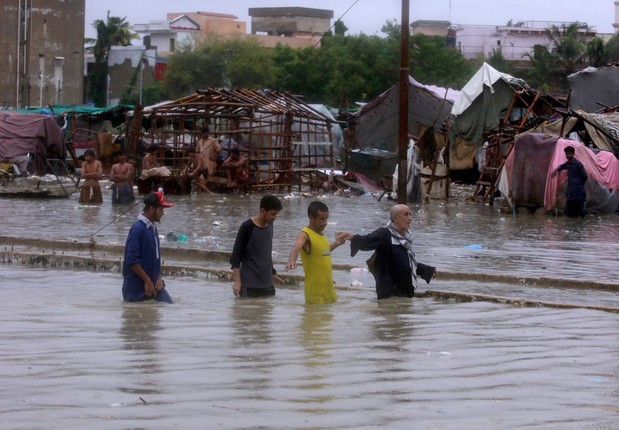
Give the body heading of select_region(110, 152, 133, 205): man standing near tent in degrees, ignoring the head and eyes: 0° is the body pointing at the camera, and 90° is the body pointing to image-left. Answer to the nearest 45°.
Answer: approximately 0°

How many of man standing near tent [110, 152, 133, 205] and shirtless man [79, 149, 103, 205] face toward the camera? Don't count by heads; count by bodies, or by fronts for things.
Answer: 2

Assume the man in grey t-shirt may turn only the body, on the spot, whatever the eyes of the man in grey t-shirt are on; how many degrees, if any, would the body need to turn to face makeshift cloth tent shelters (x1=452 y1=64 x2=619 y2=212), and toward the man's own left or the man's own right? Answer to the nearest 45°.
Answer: approximately 135° to the man's own left

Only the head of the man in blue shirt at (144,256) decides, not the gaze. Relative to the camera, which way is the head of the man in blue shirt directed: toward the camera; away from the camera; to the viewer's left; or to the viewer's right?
to the viewer's right

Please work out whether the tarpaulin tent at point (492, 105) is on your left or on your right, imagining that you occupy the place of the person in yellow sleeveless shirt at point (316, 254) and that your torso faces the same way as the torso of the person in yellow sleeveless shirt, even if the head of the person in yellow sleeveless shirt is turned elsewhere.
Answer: on your left

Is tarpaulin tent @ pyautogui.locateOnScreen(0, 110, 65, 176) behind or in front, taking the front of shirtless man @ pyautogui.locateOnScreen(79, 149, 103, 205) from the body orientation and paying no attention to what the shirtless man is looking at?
behind

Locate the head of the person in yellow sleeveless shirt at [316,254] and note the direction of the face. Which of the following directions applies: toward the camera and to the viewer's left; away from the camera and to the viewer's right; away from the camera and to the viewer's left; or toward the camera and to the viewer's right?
toward the camera and to the viewer's right

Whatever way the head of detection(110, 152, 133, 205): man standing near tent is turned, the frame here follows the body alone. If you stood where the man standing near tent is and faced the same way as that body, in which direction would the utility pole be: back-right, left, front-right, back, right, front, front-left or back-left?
front-left

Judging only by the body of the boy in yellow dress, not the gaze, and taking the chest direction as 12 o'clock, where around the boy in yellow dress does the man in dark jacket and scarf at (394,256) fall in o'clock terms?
The man in dark jacket and scarf is roughly at 10 o'clock from the boy in yellow dress.
